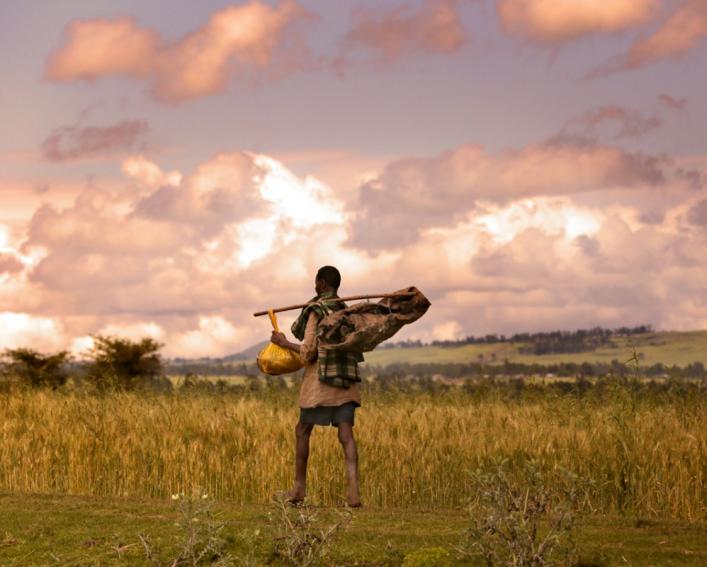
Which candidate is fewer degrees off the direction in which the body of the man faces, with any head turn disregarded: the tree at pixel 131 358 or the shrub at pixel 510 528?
the tree

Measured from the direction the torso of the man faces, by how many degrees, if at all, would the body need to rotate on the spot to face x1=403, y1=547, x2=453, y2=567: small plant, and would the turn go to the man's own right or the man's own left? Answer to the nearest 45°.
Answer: approximately 135° to the man's own left

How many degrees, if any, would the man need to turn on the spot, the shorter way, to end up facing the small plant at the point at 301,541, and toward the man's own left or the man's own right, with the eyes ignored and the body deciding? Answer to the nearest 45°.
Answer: approximately 135° to the man's own left

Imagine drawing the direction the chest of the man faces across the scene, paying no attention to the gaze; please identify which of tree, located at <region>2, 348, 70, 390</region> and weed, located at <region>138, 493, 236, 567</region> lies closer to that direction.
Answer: the tree

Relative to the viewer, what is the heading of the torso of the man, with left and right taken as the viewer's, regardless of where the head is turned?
facing away from the viewer and to the left of the viewer

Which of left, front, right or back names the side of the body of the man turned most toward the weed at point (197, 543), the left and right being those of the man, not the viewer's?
left
